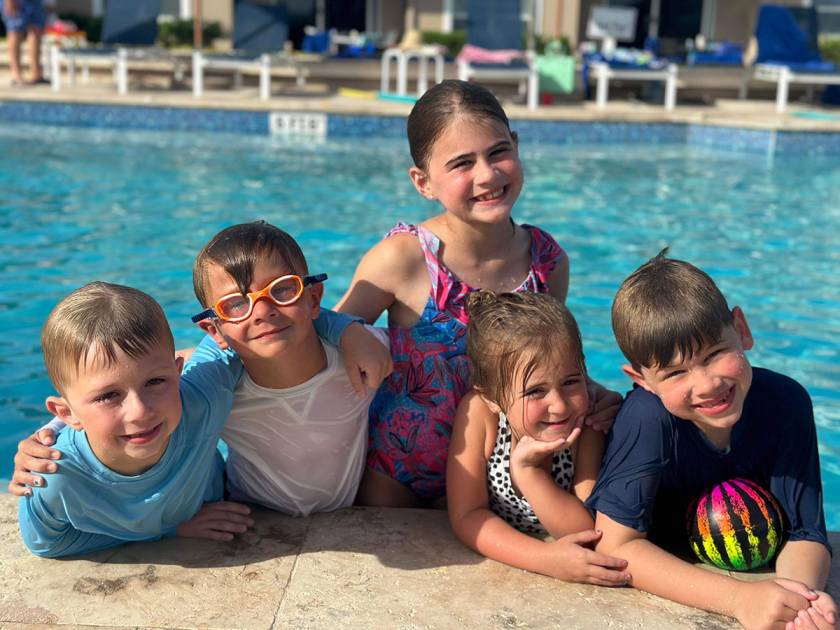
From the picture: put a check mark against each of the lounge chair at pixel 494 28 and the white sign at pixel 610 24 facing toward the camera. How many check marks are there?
2

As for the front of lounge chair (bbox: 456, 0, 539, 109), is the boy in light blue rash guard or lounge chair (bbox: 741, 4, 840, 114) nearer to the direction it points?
the boy in light blue rash guard

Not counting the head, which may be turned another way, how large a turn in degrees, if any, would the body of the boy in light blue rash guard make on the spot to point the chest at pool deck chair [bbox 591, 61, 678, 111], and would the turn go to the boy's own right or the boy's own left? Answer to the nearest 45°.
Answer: approximately 90° to the boy's own left

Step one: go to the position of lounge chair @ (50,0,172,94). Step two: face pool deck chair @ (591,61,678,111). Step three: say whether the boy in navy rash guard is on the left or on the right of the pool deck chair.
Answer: right

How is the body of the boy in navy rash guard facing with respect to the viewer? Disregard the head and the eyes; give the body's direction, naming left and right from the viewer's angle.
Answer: facing the viewer

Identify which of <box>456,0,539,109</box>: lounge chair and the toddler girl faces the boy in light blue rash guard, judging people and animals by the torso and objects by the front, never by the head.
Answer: the lounge chair

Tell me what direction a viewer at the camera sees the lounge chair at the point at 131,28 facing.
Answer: facing the viewer and to the left of the viewer

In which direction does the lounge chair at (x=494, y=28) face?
toward the camera

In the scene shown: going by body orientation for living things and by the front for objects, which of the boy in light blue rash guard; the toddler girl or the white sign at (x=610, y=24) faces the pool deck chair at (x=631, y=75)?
the white sign

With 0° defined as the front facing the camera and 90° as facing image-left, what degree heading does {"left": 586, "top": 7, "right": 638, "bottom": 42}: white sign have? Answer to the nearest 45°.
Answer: approximately 0°

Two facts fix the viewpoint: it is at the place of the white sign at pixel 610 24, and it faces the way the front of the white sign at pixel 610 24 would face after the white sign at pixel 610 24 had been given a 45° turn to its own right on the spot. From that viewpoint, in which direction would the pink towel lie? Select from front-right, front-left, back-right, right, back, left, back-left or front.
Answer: front

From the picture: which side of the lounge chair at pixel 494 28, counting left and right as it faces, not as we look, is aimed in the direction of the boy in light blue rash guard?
front

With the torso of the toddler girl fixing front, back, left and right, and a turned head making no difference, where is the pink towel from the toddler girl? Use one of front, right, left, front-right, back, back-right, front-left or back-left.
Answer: back-left

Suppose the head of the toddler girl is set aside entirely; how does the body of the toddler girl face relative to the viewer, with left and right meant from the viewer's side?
facing the viewer and to the right of the viewer
